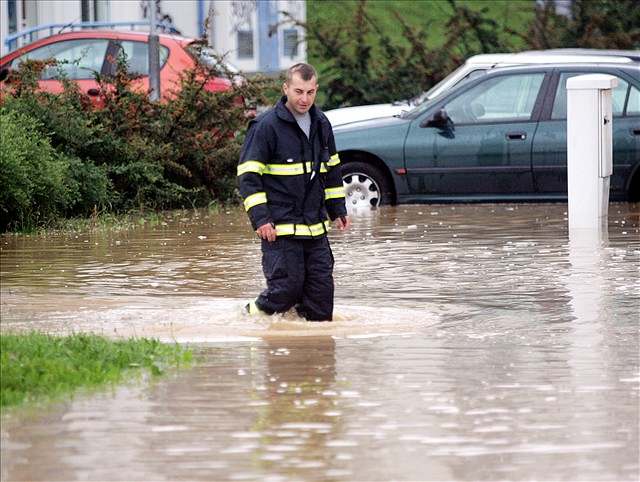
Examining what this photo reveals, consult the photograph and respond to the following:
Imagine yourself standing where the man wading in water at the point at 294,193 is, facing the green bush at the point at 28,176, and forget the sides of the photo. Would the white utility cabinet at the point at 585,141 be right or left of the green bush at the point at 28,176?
right

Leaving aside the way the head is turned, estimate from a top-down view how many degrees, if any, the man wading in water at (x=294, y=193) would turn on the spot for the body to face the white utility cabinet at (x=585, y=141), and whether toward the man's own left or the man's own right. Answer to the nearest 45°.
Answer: approximately 90° to the man's own left

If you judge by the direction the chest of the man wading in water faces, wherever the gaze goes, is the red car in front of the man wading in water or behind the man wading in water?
behind

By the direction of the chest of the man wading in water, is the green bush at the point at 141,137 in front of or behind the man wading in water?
behind

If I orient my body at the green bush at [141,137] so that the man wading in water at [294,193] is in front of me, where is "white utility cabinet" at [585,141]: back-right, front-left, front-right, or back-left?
front-left

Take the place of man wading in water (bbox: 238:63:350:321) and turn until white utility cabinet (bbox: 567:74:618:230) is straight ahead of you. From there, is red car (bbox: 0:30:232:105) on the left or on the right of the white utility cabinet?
left

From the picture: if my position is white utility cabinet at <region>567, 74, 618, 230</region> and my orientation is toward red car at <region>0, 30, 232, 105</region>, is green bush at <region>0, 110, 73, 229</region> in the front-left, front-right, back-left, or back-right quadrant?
front-left

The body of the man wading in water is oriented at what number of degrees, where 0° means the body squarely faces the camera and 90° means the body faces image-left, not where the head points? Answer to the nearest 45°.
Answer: approximately 315°

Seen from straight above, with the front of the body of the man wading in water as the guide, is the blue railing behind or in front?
behind
